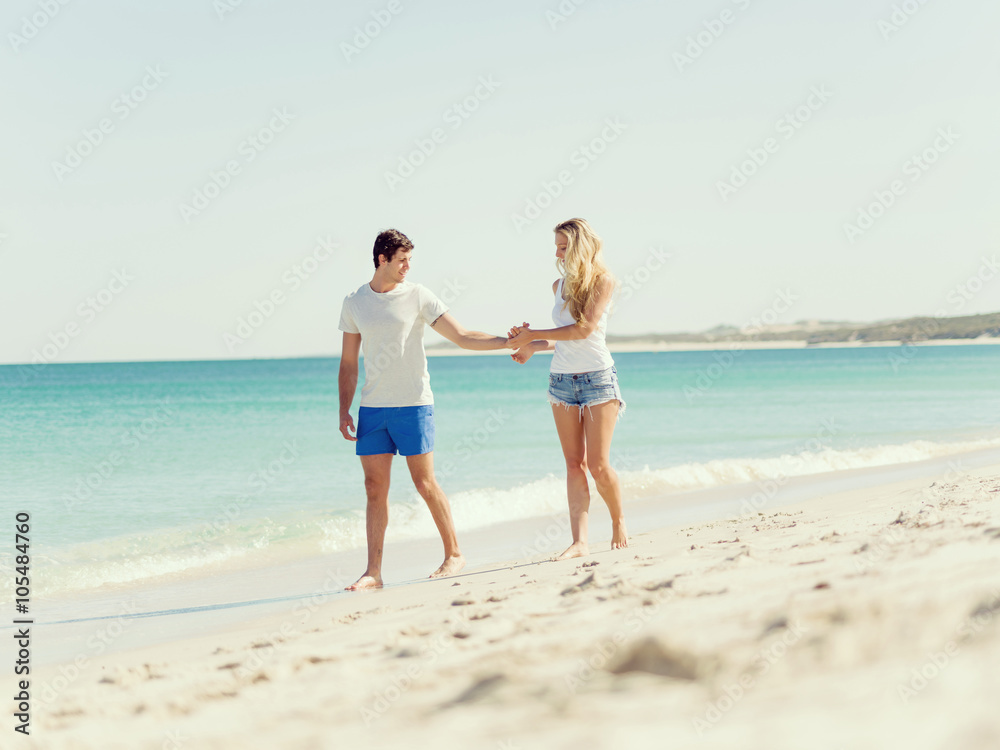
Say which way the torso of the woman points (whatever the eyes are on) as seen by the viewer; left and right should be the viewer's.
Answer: facing the viewer and to the left of the viewer

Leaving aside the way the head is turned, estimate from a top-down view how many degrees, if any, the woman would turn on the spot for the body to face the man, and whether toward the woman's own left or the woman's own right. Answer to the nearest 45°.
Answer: approximately 45° to the woman's own right

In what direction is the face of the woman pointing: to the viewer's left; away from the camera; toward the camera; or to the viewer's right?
to the viewer's left
